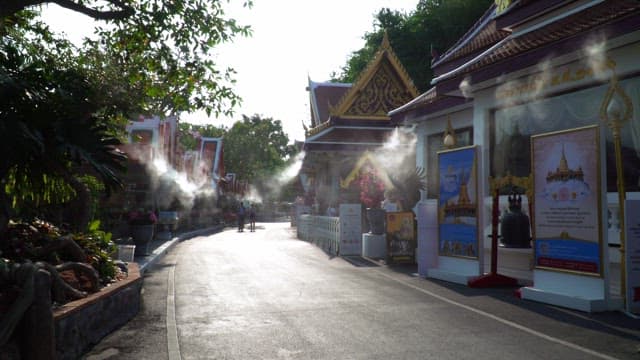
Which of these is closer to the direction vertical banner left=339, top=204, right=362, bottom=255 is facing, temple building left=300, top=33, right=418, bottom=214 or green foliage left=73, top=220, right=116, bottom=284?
the green foliage

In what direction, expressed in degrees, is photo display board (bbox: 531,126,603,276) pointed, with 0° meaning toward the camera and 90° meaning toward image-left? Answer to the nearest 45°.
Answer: approximately 45°

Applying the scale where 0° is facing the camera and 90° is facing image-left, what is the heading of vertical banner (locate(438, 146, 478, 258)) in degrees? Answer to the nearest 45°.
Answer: approximately 45°

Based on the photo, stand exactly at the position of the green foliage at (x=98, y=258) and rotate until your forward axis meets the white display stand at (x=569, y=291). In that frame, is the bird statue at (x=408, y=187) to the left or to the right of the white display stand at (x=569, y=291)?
left

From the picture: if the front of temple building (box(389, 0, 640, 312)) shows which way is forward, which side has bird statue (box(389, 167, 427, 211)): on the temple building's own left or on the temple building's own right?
on the temple building's own right

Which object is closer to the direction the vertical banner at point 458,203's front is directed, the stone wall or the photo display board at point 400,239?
the stone wall

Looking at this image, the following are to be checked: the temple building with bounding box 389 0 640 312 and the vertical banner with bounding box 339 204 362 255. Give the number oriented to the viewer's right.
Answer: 0

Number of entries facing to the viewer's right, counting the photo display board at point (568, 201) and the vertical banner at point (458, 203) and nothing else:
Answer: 0

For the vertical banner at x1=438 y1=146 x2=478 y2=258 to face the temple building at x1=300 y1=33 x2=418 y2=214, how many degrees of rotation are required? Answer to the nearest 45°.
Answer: approximately 135° to its right

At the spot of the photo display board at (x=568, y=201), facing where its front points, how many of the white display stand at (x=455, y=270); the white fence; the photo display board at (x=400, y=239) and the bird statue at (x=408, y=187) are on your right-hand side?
4
